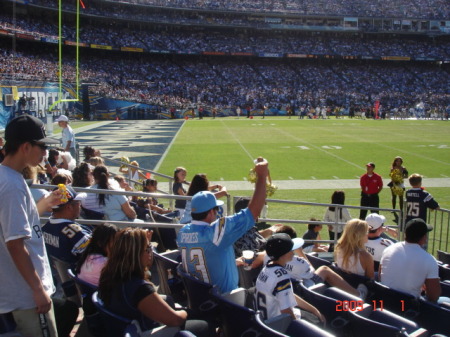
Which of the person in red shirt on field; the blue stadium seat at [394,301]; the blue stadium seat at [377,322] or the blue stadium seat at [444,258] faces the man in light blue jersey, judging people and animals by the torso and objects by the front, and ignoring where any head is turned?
the person in red shirt on field

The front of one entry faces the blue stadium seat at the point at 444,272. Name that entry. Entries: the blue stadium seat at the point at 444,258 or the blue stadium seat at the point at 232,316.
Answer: the blue stadium seat at the point at 232,316

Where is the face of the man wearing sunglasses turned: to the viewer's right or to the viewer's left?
to the viewer's right

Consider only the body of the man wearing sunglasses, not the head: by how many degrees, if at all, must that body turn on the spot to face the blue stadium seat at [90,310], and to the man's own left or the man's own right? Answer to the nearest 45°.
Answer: approximately 45° to the man's own left

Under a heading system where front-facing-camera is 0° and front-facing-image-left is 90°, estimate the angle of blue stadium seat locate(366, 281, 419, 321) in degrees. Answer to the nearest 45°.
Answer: approximately 225°

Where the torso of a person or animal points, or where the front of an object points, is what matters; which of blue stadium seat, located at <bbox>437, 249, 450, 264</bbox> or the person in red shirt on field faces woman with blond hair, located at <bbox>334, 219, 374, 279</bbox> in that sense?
the person in red shirt on field
